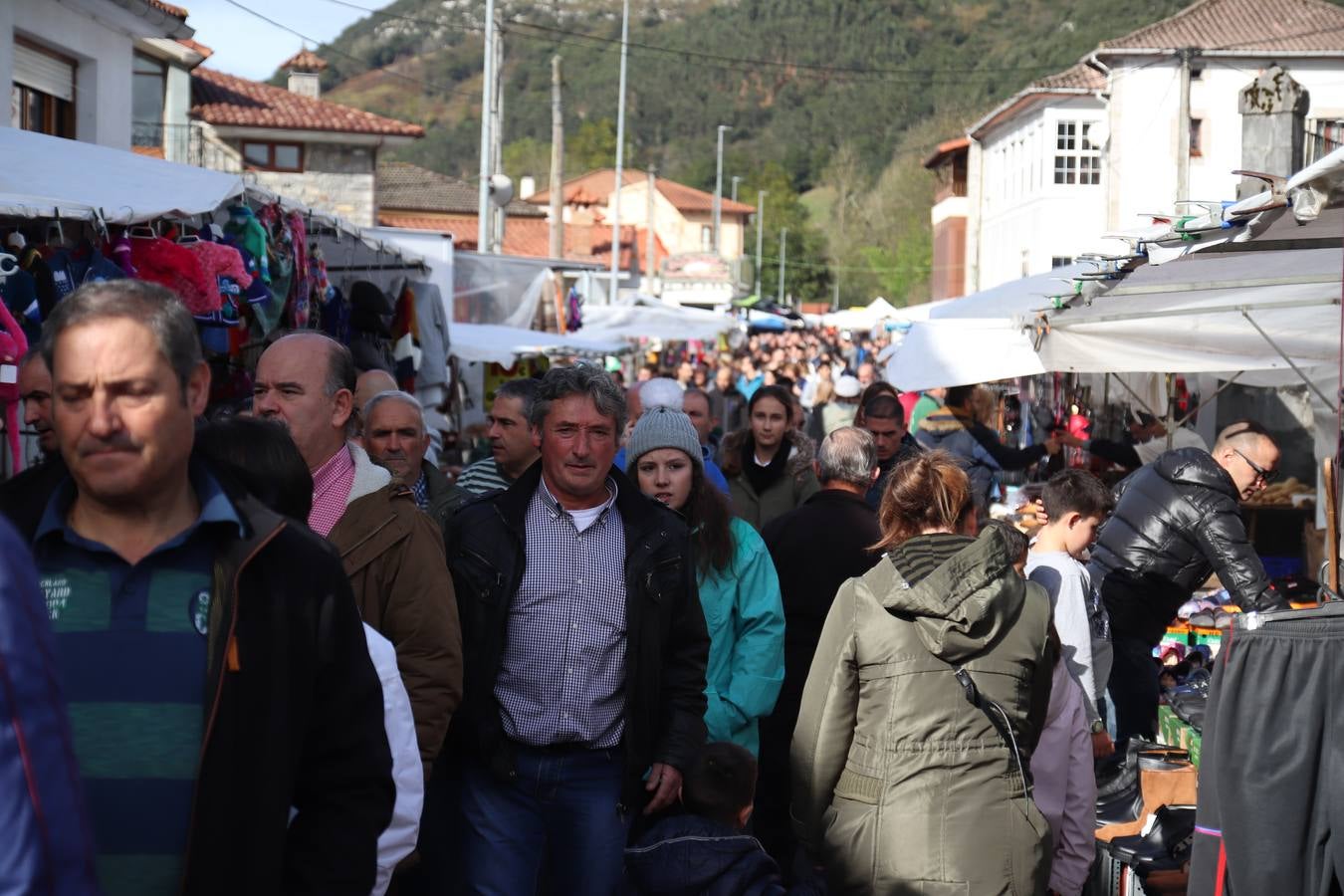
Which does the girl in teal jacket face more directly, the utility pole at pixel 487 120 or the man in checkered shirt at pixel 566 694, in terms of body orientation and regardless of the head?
the man in checkered shirt

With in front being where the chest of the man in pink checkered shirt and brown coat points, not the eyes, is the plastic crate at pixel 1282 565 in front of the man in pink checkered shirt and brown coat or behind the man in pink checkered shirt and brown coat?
behind

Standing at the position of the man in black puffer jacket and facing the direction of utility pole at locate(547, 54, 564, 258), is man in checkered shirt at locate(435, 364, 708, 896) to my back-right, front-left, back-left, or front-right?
back-left

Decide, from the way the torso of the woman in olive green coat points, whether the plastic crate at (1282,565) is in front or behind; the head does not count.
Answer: in front

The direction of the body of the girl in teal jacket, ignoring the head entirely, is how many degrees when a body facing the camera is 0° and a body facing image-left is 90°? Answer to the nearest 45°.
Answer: approximately 45°

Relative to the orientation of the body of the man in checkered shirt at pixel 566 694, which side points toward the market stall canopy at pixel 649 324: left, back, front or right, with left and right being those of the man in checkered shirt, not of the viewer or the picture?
back

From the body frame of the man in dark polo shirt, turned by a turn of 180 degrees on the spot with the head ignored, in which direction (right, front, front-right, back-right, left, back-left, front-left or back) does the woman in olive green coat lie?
front

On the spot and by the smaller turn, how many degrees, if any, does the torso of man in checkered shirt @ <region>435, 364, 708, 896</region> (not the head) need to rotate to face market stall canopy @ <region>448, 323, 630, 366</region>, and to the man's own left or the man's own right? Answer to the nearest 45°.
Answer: approximately 180°

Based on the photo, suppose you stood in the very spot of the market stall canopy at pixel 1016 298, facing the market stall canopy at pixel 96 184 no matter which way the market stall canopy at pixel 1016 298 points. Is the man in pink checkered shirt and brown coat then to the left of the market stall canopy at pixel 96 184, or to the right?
left

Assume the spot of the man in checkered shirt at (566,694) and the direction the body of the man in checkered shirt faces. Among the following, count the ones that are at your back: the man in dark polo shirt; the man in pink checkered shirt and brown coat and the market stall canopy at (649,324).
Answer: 1

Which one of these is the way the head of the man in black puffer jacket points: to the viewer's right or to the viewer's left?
to the viewer's right

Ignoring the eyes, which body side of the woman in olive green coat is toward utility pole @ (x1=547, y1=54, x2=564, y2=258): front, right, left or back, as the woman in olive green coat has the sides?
front

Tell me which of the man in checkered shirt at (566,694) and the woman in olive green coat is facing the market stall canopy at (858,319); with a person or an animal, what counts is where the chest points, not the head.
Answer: the woman in olive green coat

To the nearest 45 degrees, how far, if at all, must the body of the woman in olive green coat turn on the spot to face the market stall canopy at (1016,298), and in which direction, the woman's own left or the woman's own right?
0° — they already face it

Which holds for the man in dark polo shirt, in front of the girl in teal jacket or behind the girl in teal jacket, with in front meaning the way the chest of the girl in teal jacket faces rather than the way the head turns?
in front

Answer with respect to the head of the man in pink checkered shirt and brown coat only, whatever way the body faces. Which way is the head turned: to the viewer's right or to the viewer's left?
to the viewer's left

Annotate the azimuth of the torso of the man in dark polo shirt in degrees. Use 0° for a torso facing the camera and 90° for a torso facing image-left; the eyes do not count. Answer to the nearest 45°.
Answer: approximately 45°
